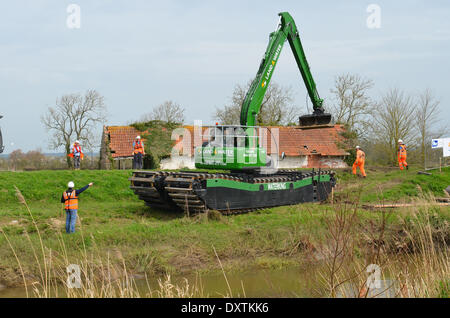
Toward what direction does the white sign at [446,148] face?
toward the camera

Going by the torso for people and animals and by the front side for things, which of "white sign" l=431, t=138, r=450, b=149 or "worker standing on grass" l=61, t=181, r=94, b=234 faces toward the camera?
the white sign

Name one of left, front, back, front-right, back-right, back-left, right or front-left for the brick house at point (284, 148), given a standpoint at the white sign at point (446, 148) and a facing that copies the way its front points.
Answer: back-right

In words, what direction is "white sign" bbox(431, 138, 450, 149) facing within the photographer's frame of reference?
facing the viewer

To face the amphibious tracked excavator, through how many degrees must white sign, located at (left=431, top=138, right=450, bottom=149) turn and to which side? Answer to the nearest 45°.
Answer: approximately 45° to its right

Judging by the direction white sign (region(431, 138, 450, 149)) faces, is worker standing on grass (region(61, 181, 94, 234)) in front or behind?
in front

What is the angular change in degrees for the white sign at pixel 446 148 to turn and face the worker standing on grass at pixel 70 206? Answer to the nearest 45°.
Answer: approximately 45° to its right

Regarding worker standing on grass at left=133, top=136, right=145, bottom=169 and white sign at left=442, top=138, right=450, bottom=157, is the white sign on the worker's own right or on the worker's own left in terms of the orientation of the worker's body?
on the worker's own left

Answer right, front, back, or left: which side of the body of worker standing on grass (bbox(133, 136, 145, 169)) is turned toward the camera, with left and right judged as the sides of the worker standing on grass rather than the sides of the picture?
front

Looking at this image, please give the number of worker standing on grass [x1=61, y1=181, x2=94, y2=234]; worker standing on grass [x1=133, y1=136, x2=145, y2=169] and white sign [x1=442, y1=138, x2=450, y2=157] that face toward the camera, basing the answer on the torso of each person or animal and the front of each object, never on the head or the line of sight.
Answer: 2

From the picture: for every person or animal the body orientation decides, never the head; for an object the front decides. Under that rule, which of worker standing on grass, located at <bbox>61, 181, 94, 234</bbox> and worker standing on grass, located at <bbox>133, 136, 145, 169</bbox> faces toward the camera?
worker standing on grass, located at <bbox>133, 136, 145, 169</bbox>
